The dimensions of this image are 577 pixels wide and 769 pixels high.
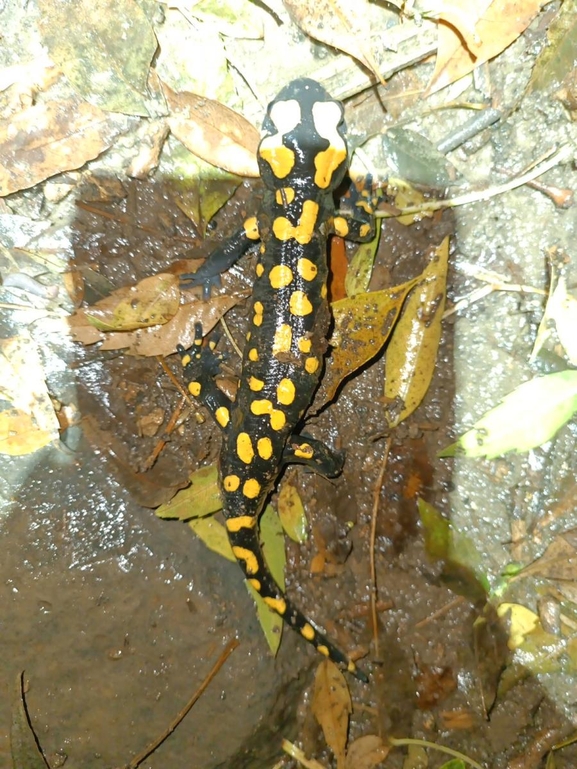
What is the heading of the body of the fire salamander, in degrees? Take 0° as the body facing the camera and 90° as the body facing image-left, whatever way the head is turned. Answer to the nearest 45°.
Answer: approximately 180°

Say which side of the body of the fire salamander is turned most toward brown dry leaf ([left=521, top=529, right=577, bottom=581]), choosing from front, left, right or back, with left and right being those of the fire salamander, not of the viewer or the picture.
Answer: right

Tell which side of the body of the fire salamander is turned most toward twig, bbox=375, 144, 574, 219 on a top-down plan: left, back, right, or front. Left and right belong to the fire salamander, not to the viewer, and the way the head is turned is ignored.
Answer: right

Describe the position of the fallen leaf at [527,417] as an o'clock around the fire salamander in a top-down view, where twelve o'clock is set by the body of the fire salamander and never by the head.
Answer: The fallen leaf is roughly at 3 o'clock from the fire salamander.

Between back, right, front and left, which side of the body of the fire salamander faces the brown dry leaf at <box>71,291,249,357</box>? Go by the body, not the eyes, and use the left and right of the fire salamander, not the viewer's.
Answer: left

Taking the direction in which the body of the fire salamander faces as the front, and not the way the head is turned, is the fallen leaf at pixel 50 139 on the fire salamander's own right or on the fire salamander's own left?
on the fire salamander's own left
